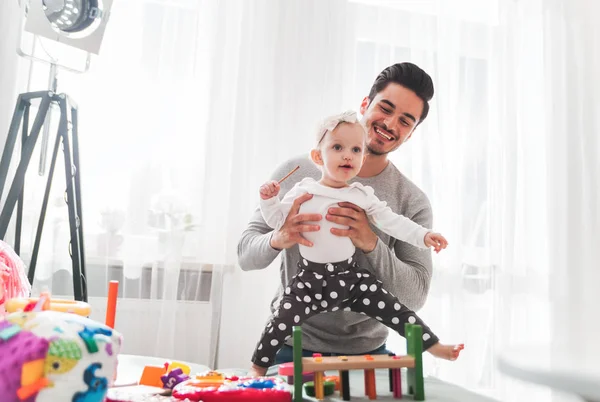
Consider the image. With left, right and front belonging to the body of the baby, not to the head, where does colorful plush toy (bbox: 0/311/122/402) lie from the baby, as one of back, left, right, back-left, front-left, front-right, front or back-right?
front-right

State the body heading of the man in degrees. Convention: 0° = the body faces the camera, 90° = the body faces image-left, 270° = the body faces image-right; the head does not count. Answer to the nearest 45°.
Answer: approximately 0°

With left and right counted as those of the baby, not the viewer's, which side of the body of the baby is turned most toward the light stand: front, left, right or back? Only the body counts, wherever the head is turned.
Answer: right

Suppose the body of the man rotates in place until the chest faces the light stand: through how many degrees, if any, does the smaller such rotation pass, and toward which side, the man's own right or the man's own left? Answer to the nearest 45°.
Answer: approximately 90° to the man's own right

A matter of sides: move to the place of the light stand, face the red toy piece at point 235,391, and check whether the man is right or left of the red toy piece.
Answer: left

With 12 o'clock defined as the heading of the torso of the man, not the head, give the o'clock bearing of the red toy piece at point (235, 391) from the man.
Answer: The red toy piece is roughly at 1 o'clock from the man.

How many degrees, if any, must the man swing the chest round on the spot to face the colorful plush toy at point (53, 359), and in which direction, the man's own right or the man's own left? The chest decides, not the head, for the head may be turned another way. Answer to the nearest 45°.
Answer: approximately 45° to the man's own right
